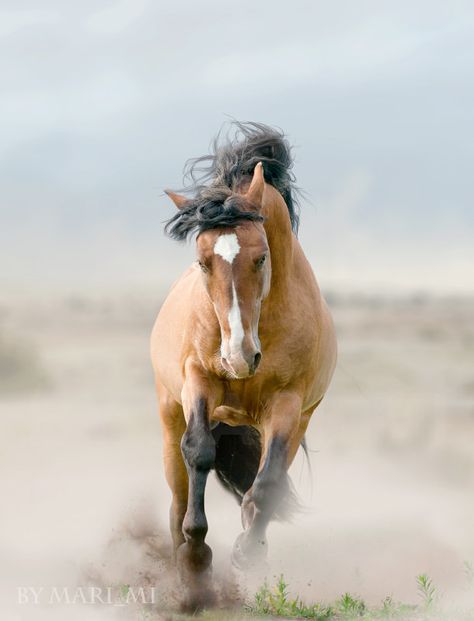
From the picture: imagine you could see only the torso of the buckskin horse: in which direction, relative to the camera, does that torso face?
toward the camera
